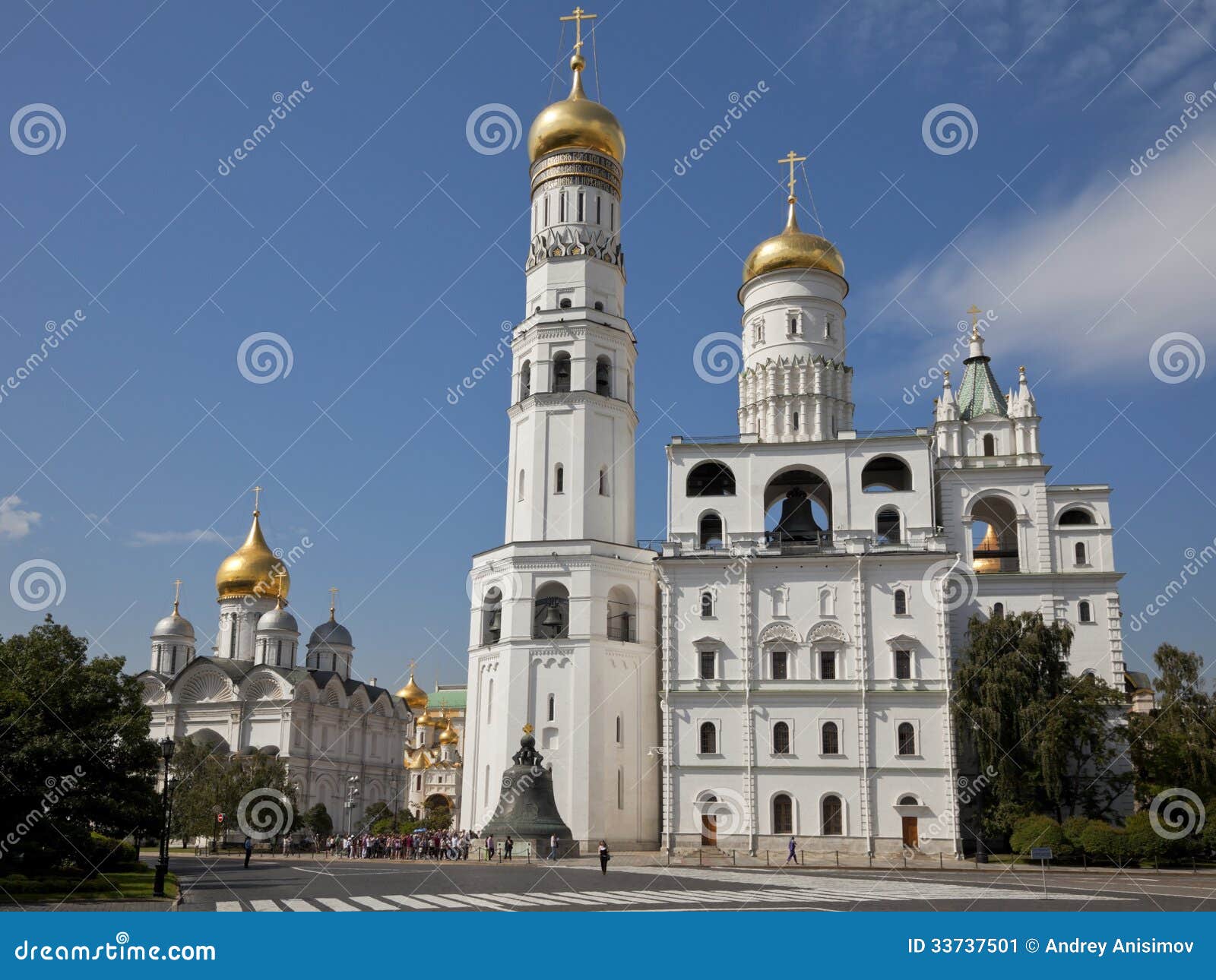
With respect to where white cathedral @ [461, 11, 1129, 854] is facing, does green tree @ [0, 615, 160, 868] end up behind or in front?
in front

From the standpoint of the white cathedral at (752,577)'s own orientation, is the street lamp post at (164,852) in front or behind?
in front

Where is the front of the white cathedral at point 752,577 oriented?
toward the camera

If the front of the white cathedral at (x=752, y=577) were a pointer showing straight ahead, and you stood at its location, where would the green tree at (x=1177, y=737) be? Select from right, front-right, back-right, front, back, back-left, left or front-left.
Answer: left

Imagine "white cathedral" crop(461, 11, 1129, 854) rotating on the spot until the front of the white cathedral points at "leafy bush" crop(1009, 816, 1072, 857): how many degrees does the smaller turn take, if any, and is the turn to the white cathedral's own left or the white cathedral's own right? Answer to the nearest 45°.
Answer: approximately 45° to the white cathedral's own left
